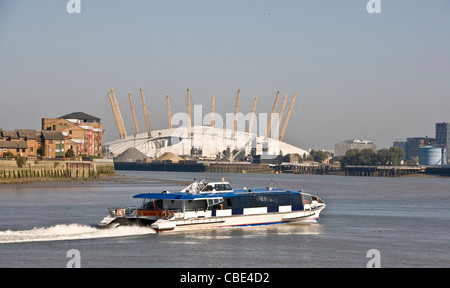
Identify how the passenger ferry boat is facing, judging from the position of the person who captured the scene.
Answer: facing away from the viewer and to the right of the viewer
